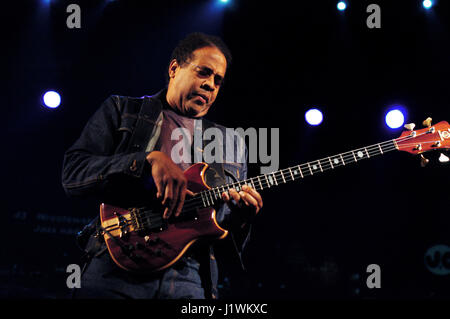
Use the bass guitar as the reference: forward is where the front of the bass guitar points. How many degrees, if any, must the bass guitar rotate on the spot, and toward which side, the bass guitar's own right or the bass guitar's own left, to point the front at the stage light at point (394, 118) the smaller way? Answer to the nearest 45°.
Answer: approximately 135° to the bass guitar's own left

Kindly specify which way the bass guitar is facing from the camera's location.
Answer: facing the viewer

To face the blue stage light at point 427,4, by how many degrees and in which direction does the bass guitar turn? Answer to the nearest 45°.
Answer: approximately 135° to its left

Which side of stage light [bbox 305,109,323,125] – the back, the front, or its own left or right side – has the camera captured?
front

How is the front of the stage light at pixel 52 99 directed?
toward the camera

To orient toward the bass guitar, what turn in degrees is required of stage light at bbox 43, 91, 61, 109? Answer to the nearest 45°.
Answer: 0° — it already faces it

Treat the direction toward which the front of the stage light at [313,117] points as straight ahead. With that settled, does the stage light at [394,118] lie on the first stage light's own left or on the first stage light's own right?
on the first stage light's own left
